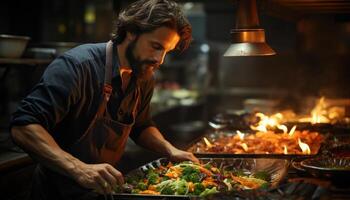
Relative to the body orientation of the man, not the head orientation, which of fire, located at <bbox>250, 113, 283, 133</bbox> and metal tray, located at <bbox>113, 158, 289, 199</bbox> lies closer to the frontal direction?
the metal tray

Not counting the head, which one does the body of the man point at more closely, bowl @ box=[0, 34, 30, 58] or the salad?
the salad

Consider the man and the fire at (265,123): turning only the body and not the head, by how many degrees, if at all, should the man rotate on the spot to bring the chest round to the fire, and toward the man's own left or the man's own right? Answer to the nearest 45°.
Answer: approximately 90° to the man's own left

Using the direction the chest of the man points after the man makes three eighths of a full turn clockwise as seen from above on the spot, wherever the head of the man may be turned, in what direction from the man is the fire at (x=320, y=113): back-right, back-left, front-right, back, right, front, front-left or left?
back-right

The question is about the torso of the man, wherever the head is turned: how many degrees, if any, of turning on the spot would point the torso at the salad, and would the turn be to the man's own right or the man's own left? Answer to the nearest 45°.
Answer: approximately 45° to the man's own left

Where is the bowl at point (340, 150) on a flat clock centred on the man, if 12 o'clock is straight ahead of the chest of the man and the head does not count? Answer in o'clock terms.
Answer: The bowl is roughly at 10 o'clock from the man.

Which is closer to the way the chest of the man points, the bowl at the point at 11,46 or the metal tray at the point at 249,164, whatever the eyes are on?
the metal tray

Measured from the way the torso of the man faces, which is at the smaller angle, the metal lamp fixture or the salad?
the salad

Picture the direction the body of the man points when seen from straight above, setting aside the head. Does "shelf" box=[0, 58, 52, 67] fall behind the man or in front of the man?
behind
